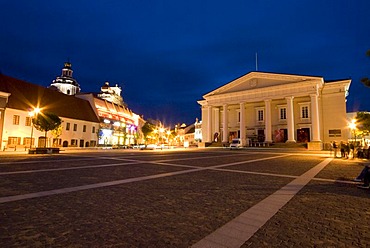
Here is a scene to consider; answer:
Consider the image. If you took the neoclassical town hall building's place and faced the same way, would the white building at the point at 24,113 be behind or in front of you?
in front

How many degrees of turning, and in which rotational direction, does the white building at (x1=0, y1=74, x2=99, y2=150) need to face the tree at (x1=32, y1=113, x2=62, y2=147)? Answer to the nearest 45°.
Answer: approximately 45° to its right

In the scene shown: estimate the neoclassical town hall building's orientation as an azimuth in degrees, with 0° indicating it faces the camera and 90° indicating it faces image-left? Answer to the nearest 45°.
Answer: approximately 45°

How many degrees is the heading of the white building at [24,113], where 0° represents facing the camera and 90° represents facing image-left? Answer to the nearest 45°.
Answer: approximately 315°

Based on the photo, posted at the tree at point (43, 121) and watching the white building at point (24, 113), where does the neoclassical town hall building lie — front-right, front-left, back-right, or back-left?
back-right

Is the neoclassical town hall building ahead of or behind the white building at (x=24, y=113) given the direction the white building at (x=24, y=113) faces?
ahead
